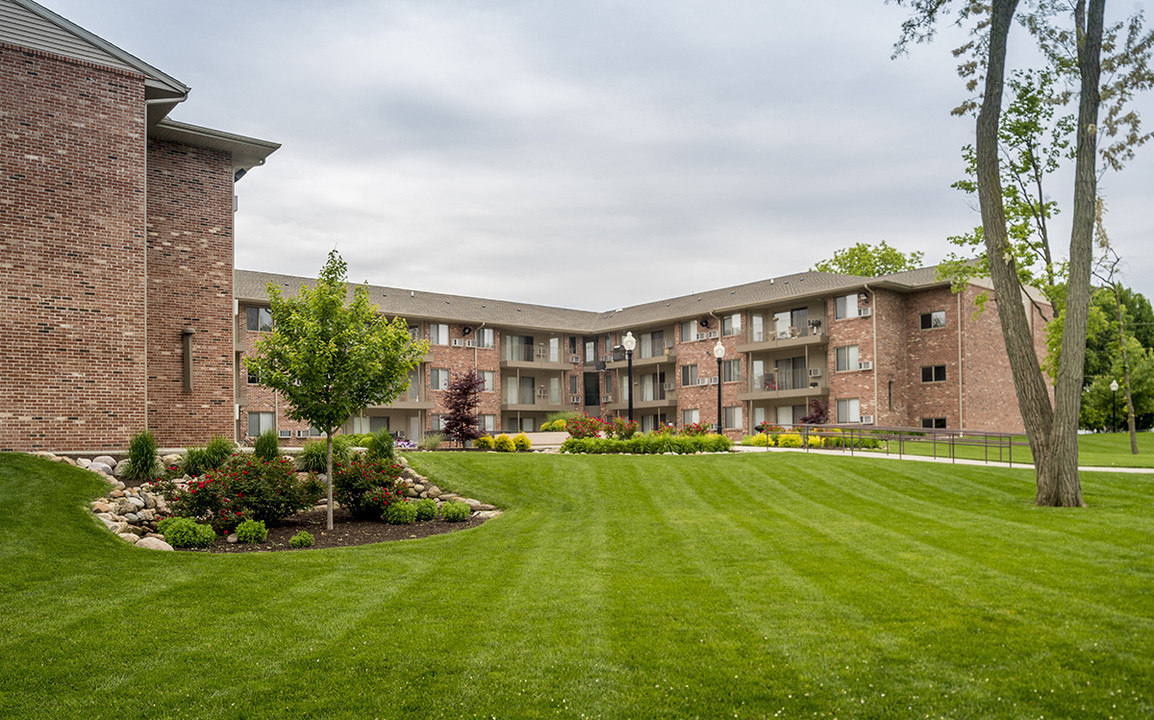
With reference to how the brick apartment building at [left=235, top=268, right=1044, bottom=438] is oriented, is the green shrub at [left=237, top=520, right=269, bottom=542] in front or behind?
in front

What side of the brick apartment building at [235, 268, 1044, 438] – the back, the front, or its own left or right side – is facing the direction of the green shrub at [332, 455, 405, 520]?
front

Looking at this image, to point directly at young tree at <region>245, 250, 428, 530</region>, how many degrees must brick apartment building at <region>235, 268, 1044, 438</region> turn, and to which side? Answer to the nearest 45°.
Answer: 0° — it already faces it

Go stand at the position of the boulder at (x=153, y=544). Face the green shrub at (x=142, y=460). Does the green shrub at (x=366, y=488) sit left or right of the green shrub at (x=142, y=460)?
right

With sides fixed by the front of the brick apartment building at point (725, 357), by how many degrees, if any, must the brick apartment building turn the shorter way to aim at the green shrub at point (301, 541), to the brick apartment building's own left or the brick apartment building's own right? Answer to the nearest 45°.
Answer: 0° — it already faces it

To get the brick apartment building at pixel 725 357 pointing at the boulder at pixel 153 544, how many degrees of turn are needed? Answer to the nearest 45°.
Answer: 0° — it already faces it

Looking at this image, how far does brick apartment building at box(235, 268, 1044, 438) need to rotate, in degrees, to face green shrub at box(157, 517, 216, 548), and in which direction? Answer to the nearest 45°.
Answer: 0° — it already faces it

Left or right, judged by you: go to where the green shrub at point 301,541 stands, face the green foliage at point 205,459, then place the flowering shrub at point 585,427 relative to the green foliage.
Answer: right

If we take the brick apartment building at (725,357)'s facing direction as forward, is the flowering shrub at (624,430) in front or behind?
in front

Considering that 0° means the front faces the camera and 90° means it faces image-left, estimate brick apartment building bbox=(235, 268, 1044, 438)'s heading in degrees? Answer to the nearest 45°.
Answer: approximately 0°

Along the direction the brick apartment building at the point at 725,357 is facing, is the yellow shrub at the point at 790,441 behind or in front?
in front
